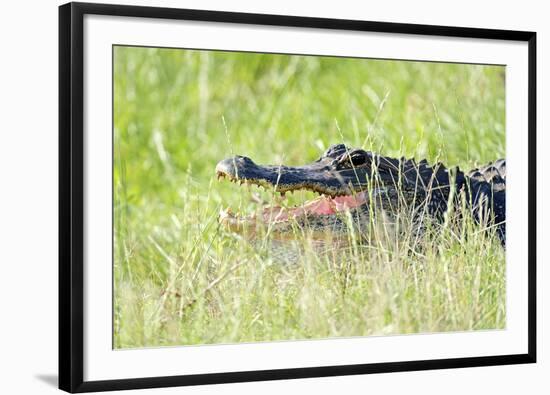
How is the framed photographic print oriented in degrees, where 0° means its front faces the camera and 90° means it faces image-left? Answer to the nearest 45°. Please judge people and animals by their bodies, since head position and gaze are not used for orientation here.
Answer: approximately 315°
